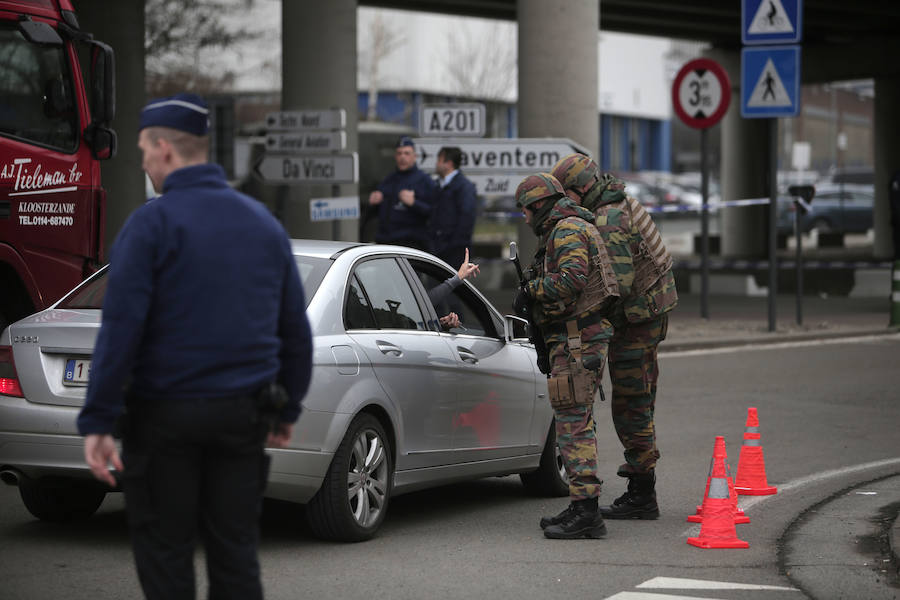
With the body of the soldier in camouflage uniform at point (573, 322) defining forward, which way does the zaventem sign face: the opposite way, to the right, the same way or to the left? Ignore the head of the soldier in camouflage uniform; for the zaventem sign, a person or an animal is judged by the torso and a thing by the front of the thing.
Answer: to the left

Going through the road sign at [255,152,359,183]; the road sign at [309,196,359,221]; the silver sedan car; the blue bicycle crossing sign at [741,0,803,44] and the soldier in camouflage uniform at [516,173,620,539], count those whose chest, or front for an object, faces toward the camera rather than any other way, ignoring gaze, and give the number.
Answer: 3

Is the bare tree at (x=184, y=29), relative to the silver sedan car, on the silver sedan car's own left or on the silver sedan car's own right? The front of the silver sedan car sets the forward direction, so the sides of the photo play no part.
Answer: on the silver sedan car's own left

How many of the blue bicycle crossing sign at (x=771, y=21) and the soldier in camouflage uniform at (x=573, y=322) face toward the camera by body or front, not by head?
1

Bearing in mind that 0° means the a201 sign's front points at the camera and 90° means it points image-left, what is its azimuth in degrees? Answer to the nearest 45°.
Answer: approximately 0°

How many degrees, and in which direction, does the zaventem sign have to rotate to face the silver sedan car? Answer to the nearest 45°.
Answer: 0° — it already faces it

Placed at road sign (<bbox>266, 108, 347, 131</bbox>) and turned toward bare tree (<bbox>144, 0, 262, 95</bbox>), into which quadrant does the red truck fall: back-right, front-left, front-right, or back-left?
back-left

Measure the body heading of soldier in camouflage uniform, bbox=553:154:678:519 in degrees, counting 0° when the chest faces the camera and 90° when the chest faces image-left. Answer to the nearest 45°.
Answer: approximately 90°

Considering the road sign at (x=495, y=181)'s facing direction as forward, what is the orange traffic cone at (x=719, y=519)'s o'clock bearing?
The orange traffic cone is roughly at 12 o'clock from the road sign.
